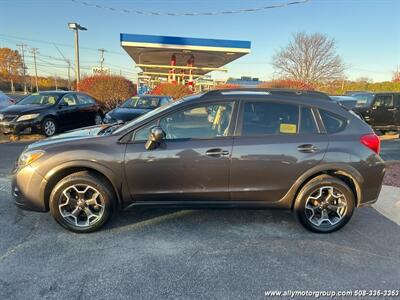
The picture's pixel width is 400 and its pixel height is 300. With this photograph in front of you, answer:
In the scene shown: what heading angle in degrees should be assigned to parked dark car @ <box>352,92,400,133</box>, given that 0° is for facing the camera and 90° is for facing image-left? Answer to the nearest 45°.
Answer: approximately 45°

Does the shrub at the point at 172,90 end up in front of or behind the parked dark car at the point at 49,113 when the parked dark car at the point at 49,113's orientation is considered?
behind

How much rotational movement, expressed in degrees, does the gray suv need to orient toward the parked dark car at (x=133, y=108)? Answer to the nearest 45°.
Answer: approximately 90° to its right

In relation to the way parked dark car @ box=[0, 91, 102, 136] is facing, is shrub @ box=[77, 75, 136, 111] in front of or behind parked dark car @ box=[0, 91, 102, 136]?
behind

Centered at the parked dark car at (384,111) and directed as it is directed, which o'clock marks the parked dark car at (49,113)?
the parked dark car at (49,113) is roughly at 12 o'clock from the parked dark car at (384,111).

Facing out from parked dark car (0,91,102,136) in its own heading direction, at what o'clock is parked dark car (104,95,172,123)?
parked dark car (104,95,172,123) is roughly at 8 o'clock from parked dark car (0,91,102,136).

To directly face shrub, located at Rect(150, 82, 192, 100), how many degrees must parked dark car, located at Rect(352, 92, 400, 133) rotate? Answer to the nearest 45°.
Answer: approximately 45° to its right

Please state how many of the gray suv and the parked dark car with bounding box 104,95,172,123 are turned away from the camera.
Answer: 0

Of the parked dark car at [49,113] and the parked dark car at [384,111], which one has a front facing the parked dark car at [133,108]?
the parked dark car at [384,111]

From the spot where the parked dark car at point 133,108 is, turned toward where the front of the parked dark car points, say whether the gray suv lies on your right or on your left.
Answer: on your left

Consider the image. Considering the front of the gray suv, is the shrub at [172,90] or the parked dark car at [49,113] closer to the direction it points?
the parked dark car

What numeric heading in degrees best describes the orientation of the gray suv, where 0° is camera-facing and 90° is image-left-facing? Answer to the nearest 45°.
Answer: approximately 90°
